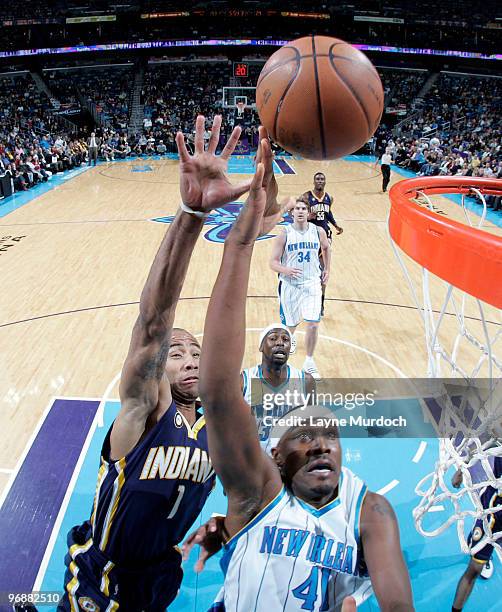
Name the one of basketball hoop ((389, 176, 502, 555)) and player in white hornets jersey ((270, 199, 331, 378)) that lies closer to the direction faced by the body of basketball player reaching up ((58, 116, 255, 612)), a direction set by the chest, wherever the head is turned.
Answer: the basketball hoop

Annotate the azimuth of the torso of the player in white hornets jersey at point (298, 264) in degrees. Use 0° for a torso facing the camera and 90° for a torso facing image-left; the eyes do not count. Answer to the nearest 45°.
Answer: approximately 0°

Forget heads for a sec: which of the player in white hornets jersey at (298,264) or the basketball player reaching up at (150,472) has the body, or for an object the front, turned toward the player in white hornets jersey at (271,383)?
the player in white hornets jersey at (298,264)

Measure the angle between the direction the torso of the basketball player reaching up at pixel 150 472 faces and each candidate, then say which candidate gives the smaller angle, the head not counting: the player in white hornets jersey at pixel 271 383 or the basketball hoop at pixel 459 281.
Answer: the basketball hoop

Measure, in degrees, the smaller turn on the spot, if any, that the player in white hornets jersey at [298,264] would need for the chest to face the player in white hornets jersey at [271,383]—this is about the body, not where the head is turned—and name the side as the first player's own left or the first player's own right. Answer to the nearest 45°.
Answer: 0° — they already face them

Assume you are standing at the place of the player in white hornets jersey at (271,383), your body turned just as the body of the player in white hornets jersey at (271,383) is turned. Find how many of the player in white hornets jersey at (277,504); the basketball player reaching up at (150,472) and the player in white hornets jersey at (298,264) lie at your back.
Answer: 1

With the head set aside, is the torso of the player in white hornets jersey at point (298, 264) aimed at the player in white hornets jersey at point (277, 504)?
yes

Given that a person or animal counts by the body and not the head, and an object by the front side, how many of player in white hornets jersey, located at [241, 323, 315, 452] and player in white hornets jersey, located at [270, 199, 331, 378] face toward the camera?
2

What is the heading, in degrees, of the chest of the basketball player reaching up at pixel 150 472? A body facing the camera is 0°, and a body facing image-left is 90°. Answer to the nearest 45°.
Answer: approximately 315°

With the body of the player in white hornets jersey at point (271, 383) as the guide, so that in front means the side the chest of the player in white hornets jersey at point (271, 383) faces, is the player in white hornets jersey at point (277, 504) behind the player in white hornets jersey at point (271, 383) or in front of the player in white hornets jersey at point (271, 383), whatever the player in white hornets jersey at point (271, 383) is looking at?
in front

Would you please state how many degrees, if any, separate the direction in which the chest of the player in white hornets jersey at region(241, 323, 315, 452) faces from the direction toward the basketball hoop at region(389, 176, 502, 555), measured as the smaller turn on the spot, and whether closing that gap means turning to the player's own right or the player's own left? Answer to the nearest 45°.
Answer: approximately 45° to the player's own left

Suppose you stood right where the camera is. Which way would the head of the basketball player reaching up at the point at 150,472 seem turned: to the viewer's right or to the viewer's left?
to the viewer's right
